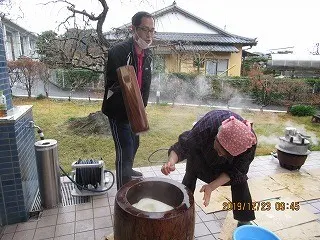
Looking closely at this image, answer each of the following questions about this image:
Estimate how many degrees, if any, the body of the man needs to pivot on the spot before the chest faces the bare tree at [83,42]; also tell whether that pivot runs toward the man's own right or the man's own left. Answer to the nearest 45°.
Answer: approximately 135° to the man's own left

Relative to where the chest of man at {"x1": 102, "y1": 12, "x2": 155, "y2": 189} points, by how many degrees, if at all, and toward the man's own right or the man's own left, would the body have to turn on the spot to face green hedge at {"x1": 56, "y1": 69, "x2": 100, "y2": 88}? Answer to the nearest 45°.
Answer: approximately 135° to the man's own left

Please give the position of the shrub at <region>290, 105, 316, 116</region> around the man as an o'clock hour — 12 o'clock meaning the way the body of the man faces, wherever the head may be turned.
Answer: The shrub is roughly at 9 o'clock from the man.

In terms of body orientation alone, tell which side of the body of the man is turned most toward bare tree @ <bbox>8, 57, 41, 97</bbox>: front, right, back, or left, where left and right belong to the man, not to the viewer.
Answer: back

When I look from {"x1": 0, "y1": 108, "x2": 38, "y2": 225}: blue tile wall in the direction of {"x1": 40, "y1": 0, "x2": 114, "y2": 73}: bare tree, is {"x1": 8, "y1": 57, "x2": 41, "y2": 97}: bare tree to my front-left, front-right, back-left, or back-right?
front-left

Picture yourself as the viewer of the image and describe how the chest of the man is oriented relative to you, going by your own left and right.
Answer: facing the viewer and to the right of the viewer

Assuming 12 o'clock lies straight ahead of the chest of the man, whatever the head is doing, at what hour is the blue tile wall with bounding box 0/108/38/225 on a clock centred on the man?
The blue tile wall is roughly at 4 o'clock from the man.

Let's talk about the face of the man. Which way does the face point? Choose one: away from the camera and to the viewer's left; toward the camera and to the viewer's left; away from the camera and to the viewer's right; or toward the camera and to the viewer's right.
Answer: toward the camera and to the viewer's right

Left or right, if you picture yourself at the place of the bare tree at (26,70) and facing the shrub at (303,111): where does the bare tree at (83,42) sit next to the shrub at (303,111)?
right
